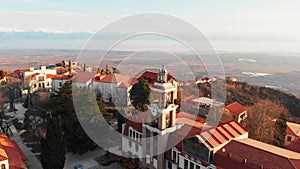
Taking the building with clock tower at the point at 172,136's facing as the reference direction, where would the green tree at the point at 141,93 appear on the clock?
The green tree is roughly at 4 o'clock from the building with clock tower.

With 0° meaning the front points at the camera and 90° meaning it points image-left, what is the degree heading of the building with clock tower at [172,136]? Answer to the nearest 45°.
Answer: approximately 45°

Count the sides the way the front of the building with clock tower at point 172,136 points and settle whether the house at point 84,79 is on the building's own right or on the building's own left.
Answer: on the building's own right

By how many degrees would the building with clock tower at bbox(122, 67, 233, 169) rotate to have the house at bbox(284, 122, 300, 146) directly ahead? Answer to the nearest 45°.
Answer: approximately 180°

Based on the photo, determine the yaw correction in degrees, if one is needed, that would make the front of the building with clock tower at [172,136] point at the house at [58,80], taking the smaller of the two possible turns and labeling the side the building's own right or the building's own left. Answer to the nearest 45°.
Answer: approximately 90° to the building's own right

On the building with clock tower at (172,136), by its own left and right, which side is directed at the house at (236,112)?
back

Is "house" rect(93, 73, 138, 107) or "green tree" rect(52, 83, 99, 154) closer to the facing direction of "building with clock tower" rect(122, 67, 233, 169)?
the green tree

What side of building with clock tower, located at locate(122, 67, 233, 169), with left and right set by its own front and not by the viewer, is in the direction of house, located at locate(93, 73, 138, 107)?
right

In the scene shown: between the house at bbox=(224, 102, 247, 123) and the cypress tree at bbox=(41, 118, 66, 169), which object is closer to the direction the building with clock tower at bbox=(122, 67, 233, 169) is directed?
the cypress tree

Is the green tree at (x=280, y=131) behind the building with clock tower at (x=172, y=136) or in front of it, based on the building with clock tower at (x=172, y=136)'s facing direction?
behind
